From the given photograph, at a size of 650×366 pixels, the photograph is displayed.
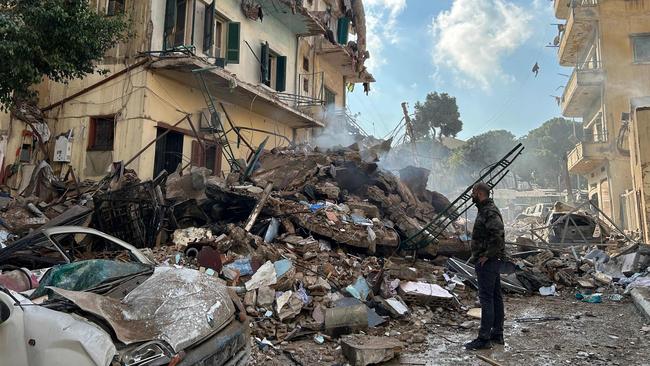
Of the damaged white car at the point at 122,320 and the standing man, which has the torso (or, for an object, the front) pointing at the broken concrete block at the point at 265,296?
the standing man

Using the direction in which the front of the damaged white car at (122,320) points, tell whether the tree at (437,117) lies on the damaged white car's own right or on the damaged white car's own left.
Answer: on the damaged white car's own left

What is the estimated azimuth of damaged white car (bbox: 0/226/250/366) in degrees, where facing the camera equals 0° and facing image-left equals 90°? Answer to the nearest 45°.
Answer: approximately 315°

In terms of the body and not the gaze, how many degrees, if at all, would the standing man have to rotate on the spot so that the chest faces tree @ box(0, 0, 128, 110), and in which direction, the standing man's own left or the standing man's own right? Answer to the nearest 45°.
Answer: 0° — they already face it

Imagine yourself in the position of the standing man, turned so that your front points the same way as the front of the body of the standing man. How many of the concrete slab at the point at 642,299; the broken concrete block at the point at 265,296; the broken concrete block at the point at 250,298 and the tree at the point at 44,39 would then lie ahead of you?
3

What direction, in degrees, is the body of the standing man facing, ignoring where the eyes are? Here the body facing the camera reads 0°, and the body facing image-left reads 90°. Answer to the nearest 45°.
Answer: approximately 90°

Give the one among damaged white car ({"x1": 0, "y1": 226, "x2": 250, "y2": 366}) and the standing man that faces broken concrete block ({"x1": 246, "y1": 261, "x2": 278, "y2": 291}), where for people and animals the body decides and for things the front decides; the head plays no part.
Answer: the standing man

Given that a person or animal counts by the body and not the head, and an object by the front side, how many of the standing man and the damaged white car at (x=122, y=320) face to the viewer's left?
1

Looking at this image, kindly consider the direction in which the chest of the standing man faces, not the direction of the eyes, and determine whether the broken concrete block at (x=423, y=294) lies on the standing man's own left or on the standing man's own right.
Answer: on the standing man's own right

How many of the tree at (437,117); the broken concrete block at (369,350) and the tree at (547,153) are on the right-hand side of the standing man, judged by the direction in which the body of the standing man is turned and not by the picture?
2

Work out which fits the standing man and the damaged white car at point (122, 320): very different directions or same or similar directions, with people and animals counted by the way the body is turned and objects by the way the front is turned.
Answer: very different directions

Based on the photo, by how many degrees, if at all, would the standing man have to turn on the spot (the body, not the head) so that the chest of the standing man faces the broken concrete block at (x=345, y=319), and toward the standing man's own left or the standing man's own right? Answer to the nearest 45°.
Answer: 0° — they already face it
